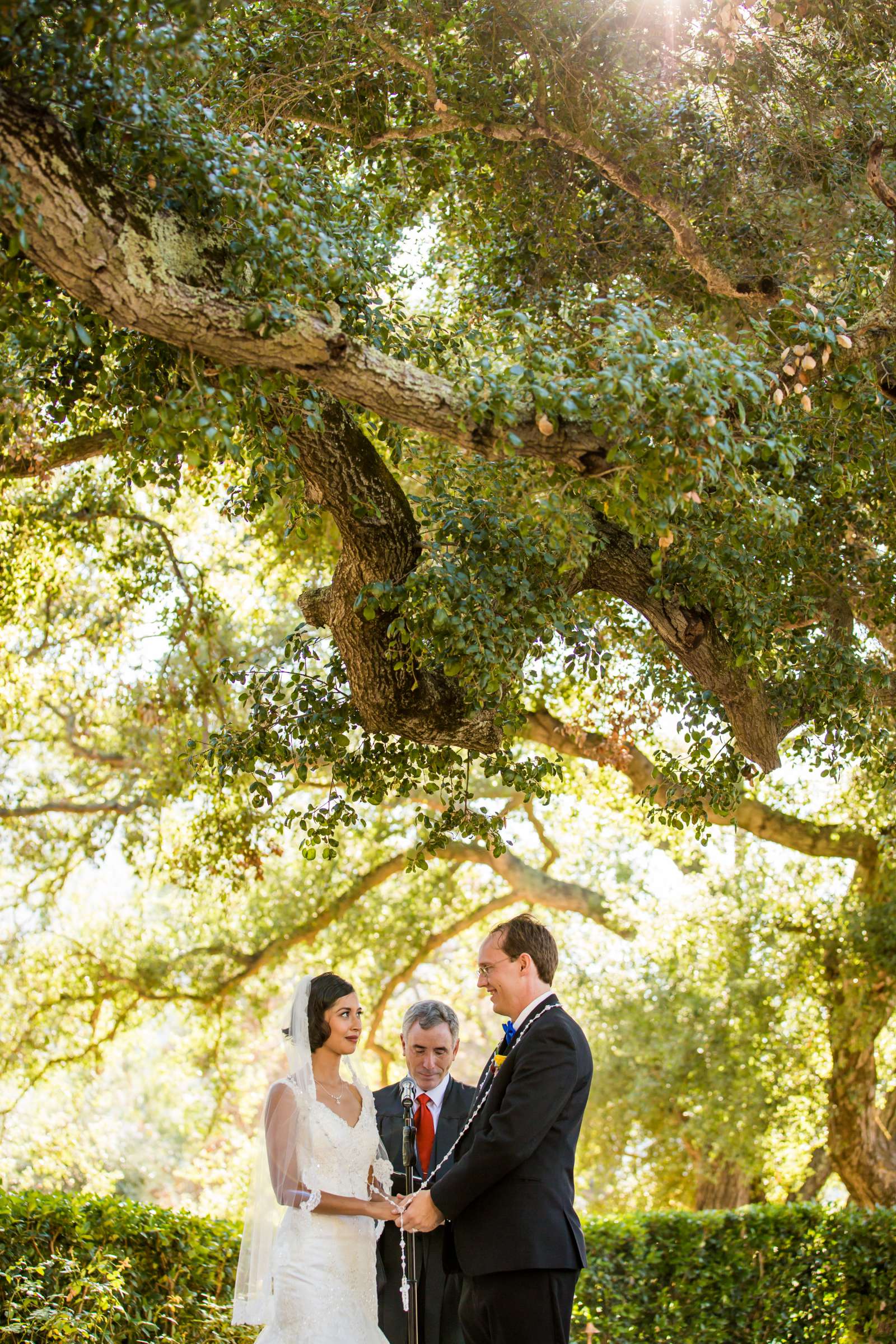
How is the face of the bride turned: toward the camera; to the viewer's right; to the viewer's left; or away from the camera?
to the viewer's right

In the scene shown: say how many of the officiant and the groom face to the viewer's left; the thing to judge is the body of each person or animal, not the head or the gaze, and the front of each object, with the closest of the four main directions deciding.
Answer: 1

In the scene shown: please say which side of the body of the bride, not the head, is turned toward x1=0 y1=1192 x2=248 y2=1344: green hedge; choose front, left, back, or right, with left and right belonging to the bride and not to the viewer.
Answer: back

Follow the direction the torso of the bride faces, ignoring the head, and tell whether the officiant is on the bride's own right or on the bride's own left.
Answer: on the bride's own left

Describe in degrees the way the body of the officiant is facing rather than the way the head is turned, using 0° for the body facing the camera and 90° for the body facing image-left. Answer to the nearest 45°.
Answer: approximately 0°

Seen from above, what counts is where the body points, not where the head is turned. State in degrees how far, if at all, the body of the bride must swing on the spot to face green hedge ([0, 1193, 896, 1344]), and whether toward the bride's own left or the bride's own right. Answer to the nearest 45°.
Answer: approximately 90° to the bride's own left

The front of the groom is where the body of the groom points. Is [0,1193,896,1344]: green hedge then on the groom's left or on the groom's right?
on the groom's right

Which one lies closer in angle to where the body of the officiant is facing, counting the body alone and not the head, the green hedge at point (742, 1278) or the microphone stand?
the microphone stand

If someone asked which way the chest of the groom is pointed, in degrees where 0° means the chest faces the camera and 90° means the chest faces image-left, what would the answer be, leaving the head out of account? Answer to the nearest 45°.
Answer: approximately 90°
